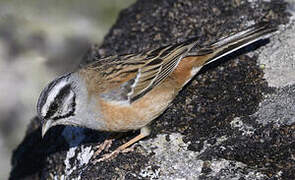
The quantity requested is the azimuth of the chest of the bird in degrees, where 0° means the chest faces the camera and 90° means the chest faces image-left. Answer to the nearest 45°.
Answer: approximately 90°
